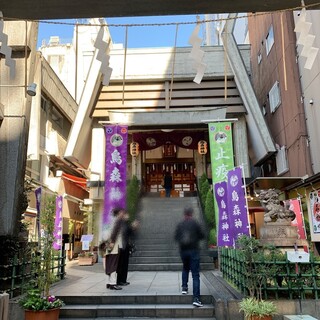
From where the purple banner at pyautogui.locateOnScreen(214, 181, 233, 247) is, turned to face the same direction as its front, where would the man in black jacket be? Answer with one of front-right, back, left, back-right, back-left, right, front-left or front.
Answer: front

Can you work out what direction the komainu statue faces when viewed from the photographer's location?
facing to the left of the viewer

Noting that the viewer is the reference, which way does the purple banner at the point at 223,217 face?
facing the viewer

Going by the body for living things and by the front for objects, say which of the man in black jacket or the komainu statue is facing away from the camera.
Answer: the man in black jacket

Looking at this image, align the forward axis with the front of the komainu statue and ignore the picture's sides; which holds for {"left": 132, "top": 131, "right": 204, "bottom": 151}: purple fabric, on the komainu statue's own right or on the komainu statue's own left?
on the komainu statue's own right

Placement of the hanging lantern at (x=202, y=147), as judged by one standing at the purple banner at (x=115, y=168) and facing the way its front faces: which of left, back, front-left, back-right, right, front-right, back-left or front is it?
back-left

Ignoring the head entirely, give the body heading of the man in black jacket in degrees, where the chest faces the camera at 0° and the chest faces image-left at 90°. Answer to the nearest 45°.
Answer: approximately 180°

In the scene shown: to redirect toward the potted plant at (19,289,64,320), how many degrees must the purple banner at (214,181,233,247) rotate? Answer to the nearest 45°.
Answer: approximately 45° to its right

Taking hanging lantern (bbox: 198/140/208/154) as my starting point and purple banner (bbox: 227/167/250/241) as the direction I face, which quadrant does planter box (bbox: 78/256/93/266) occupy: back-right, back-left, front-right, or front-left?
front-right

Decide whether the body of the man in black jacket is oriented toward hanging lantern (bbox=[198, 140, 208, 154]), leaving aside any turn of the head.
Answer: yes

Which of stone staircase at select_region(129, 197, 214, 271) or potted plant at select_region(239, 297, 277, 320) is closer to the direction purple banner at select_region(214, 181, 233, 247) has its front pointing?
the potted plant

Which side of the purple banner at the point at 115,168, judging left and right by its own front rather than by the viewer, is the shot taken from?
front

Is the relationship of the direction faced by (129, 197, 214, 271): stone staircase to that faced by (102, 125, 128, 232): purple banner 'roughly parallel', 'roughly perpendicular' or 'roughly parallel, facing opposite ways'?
roughly parallel

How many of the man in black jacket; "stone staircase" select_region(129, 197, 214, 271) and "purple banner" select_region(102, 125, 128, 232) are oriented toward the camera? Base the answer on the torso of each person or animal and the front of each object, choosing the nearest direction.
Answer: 2

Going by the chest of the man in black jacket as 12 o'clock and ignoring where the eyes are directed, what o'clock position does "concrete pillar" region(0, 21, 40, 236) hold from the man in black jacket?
The concrete pillar is roughly at 9 o'clock from the man in black jacket.

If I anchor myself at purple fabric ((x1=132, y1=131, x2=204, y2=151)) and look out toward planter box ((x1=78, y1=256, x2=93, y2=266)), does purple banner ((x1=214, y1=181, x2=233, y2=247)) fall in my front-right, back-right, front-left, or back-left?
front-left
